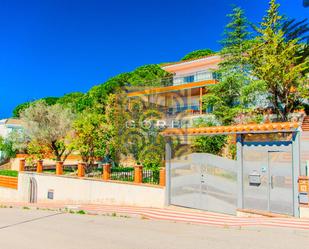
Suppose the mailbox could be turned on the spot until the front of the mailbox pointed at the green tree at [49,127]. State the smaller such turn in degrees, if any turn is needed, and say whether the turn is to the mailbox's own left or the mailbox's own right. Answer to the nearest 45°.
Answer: approximately 135° to the mailbox's own right

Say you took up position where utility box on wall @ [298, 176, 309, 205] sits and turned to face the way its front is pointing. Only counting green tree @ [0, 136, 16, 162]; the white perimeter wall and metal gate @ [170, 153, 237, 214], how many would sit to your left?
0

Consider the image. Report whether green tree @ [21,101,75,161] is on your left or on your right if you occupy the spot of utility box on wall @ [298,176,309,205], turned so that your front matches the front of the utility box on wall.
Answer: on your right

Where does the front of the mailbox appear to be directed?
toward the camera

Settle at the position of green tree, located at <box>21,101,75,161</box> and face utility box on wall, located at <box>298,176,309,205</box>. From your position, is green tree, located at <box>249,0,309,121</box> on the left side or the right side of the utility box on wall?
left

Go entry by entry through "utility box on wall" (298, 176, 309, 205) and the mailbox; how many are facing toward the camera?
2

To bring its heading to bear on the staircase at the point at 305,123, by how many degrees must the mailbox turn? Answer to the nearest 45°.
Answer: approximately 180°

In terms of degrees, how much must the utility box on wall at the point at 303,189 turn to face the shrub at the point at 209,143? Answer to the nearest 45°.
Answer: approximately 135° to its right

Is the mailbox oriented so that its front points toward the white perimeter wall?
no

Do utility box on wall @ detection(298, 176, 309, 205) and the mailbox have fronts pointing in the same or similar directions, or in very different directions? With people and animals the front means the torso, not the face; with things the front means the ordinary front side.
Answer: same or similar directions

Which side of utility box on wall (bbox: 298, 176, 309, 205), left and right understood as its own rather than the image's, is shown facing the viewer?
front

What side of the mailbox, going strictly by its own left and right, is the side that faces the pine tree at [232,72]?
back
